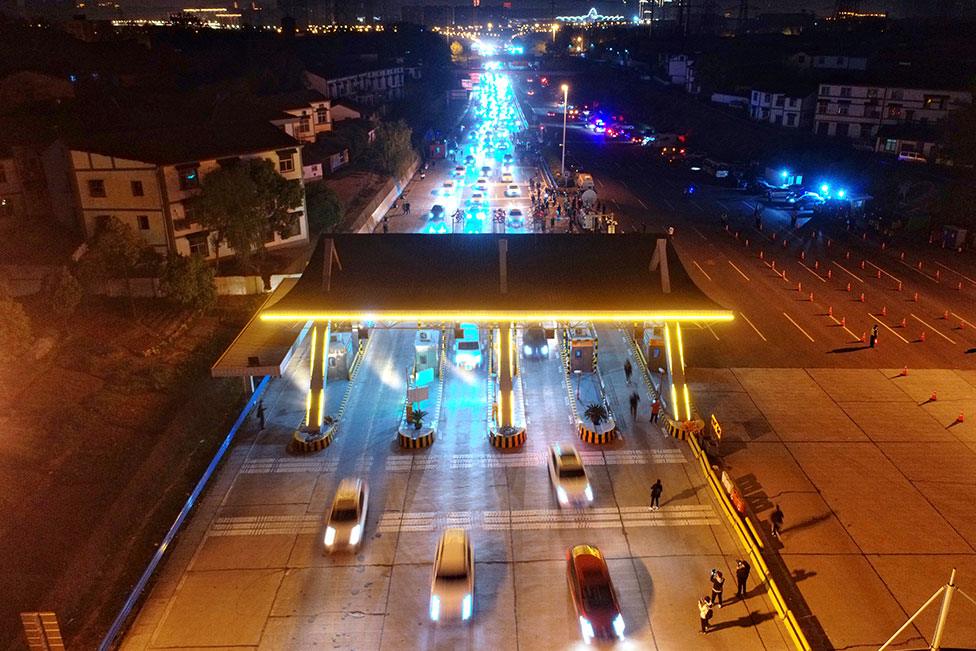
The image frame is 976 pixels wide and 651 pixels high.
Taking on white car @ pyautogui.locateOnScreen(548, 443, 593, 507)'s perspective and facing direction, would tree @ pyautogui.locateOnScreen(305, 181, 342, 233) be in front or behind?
behind

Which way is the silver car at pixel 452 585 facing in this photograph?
toward the camera

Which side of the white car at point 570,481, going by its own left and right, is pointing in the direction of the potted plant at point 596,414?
back

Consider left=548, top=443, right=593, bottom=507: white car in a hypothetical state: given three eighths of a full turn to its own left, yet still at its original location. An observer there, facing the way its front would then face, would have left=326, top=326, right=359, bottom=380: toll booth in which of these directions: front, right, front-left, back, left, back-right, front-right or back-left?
left

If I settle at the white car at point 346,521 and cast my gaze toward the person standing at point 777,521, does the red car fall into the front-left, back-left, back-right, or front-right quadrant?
front-right

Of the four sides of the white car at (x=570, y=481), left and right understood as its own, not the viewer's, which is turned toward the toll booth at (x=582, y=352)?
back

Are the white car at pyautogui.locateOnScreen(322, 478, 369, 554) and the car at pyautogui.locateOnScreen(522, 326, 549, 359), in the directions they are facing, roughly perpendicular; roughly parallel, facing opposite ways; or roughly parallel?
roughly parallel

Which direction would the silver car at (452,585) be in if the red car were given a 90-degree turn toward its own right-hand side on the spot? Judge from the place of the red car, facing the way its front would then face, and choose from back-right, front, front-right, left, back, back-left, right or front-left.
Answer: front

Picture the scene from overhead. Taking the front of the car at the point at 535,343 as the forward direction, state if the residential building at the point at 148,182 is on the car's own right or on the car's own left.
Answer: on the car's own right

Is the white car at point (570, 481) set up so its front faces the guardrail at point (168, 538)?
no

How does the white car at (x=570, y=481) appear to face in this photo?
toward the camera

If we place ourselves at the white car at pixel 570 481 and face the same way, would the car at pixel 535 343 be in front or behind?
behind

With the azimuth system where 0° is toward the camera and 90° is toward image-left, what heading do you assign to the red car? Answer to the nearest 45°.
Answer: approximately 0°

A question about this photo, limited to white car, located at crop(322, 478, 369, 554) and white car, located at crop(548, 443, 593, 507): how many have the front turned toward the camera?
2

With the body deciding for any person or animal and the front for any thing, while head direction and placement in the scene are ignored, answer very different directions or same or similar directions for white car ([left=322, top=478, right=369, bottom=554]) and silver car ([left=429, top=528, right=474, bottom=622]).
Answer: same or similar directions

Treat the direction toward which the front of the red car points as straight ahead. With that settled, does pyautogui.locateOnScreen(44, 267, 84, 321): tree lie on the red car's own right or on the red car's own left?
on the red car's own right
